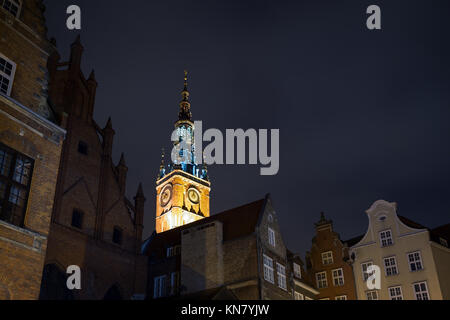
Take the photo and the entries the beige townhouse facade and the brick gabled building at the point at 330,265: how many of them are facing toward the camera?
2

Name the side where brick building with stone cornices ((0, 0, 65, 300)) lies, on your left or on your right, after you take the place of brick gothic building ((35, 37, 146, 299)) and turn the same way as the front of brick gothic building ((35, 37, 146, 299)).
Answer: on your right

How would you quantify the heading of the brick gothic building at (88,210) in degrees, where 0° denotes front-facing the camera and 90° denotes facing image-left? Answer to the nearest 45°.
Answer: approximately 315°

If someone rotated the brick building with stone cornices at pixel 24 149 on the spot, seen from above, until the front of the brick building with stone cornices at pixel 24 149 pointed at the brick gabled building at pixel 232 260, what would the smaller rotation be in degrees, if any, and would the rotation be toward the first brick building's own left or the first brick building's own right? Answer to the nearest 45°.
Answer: approximately 90° to the first brick building's own left

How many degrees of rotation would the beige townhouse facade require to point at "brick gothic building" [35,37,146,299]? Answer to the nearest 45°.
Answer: approximately 45° to its right

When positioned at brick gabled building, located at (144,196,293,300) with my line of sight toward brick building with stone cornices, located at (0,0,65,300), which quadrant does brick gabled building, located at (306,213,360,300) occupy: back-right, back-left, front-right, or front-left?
back-left

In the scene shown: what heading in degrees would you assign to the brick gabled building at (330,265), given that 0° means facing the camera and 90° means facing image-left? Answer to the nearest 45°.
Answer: approximately 0°

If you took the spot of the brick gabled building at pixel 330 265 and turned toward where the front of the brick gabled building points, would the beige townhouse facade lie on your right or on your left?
on your left

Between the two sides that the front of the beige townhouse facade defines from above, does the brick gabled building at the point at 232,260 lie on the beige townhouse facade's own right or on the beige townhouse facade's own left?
on the beige townhouse facade's own right

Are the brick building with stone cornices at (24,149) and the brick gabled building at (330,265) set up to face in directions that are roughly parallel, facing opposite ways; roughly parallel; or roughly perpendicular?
roughly perpendicular

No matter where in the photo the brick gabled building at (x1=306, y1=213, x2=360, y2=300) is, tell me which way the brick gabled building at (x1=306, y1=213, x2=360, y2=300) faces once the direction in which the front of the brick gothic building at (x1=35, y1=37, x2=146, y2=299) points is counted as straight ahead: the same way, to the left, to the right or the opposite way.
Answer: to the right

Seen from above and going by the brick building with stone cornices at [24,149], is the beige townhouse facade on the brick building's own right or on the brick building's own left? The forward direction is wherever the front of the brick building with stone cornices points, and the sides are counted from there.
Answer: on the brick building's own left
